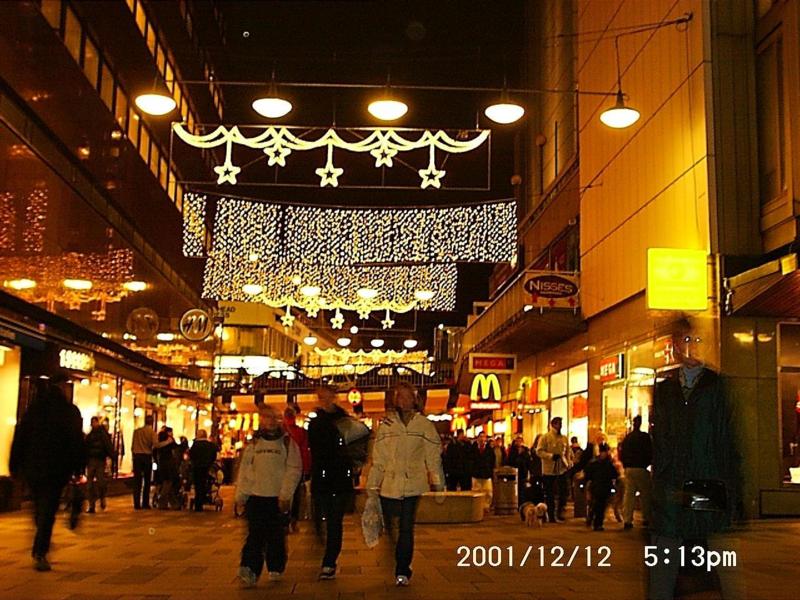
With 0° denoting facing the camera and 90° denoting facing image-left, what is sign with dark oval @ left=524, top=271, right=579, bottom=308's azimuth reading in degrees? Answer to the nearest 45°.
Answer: approximately 0°

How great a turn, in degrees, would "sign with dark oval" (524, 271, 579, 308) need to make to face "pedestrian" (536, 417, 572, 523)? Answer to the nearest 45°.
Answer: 0° — it already faces them

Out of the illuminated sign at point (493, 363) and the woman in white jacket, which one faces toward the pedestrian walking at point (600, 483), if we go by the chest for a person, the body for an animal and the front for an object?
the illuminated sign

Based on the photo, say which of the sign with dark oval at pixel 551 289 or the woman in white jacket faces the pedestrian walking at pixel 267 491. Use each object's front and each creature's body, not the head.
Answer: the sign with dark oval

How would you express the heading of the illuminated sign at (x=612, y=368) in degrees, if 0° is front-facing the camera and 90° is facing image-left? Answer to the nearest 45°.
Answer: approximately 45°

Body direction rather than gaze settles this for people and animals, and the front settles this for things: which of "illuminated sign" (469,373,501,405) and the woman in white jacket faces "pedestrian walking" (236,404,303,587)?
the illuminated sign

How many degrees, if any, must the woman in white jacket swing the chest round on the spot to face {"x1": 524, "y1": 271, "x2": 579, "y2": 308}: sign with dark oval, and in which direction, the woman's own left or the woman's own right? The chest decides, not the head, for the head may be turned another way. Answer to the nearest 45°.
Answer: approximately 180°

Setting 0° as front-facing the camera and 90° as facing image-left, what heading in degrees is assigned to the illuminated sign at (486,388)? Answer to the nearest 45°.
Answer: approximately 0°
